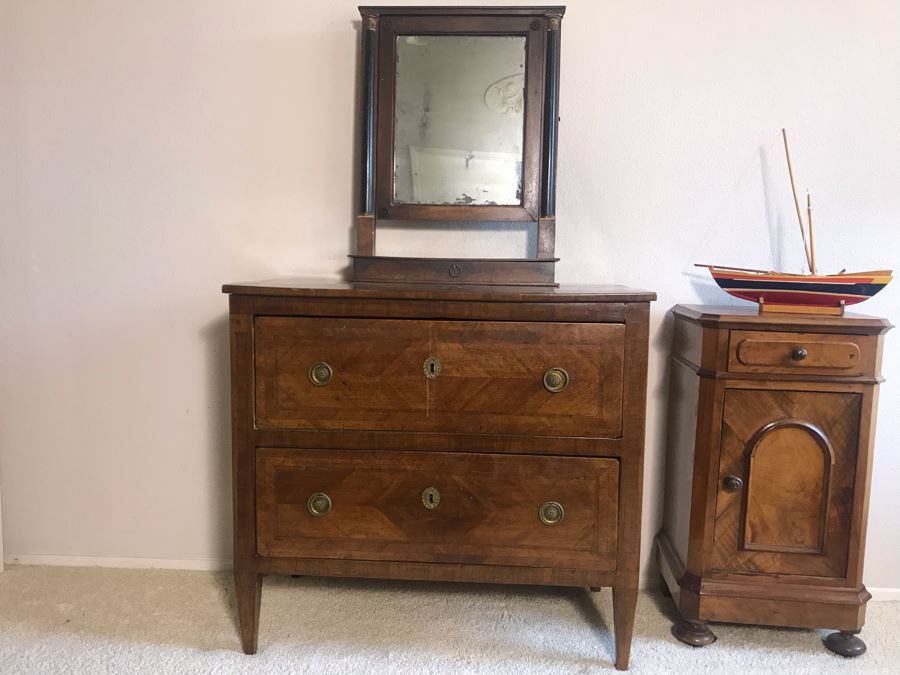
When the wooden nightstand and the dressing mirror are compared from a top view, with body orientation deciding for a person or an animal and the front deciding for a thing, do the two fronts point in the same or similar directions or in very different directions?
same or similar directions

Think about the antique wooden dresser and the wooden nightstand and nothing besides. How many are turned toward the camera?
2

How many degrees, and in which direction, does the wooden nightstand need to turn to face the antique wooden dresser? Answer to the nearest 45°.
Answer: approximately 45° to its right

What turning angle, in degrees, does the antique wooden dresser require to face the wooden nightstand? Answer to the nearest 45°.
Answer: approximately 90° to its left

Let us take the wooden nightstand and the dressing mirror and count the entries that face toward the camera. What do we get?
2

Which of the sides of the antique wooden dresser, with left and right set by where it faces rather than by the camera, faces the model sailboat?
left

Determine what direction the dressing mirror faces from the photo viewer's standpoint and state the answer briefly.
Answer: facing the viewer

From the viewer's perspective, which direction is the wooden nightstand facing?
toward the camera

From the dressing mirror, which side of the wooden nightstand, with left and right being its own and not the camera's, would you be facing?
right
